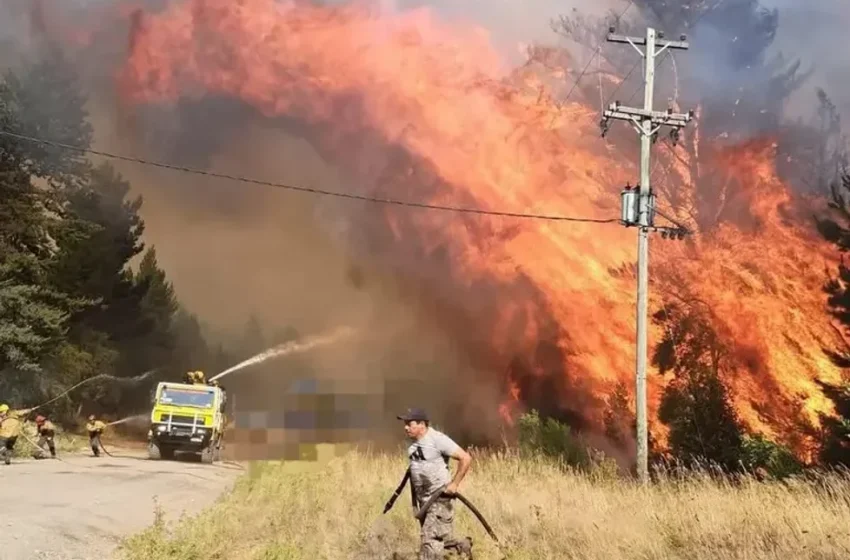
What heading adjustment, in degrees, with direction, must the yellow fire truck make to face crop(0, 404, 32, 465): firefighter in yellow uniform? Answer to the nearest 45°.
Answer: approximately 45° to its right

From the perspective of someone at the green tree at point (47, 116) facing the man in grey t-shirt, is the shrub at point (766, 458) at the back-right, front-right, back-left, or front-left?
front-left

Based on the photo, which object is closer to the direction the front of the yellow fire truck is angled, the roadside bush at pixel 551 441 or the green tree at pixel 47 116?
the roadside bush

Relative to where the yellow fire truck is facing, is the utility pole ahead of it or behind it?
ahead

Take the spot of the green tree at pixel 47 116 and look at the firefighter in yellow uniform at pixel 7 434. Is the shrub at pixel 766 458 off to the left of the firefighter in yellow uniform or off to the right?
left

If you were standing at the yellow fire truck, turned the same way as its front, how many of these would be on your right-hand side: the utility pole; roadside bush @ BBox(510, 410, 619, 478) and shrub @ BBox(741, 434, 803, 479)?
0

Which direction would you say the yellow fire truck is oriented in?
toward the camera

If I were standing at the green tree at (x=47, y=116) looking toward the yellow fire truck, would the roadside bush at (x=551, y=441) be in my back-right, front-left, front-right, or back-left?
front-left

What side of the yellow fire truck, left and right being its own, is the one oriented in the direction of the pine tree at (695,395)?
left

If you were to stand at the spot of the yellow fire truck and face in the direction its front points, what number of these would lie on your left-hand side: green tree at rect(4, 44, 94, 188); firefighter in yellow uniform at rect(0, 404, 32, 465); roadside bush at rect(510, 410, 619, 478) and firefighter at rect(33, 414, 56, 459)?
1

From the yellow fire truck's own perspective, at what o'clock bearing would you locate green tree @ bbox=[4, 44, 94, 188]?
The green tree is roughly at 5 o'clock from the yellow fire truck.

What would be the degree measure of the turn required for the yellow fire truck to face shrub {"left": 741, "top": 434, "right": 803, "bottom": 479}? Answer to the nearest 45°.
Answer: approximately 45° to its left

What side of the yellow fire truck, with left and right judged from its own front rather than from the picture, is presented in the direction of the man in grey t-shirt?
front

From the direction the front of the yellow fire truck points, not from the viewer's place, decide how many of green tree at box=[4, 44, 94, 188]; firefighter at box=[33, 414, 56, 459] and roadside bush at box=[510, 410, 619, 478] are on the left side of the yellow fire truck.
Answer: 1

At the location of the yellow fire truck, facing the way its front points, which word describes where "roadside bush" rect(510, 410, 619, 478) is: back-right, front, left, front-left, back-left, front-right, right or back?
left
